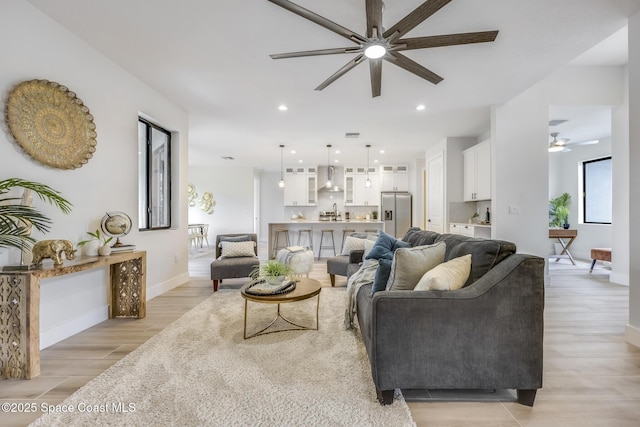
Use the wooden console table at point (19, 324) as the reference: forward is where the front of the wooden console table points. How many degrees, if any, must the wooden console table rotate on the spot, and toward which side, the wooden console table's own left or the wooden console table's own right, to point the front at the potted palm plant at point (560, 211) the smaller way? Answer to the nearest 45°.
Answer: approximately 45° to the wooden console table's own left

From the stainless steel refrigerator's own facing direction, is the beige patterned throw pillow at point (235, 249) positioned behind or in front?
in front

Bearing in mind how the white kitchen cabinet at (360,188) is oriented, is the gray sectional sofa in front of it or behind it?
in front

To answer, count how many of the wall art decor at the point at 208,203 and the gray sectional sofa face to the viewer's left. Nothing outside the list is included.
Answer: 1

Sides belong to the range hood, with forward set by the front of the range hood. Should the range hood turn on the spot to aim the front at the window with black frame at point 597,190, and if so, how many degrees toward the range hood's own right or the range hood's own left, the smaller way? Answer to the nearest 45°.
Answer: approximately 90° to the range hood's own left

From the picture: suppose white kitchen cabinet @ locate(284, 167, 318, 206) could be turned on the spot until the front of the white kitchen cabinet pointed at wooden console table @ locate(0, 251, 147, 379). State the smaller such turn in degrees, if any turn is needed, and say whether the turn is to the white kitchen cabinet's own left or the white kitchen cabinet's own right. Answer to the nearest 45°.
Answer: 0° — it already faces it

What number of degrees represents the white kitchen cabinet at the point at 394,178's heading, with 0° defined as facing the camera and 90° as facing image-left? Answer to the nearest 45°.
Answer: approximately 0°

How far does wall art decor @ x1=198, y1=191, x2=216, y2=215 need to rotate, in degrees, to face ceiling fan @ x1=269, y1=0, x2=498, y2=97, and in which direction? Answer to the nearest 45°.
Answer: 0° — it already faces it

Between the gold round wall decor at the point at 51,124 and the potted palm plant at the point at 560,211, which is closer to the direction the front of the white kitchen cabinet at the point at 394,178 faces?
the gold round wall decor
